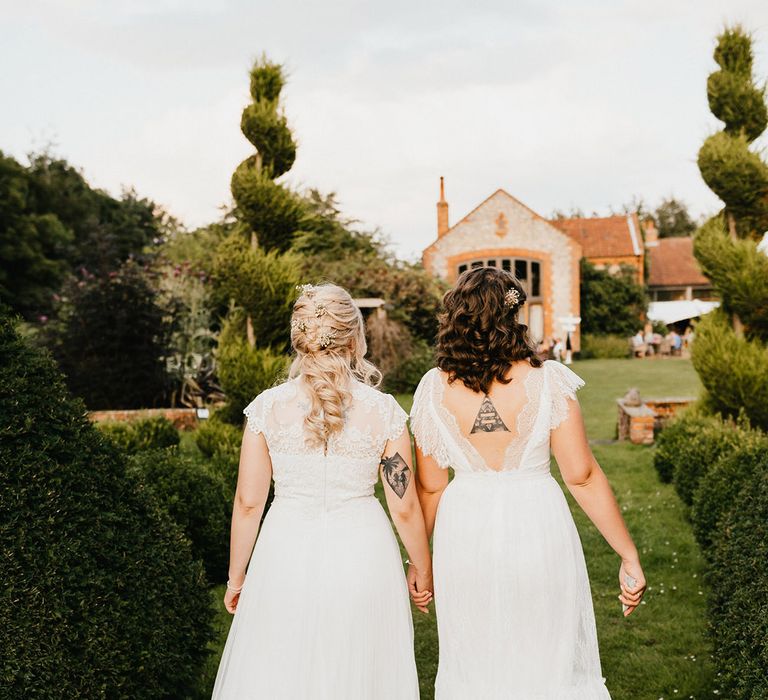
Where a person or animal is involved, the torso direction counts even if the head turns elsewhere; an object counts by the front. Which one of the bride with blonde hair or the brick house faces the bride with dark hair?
the brick house

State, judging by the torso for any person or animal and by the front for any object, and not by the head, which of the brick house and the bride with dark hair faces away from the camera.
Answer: the bride with dark hair

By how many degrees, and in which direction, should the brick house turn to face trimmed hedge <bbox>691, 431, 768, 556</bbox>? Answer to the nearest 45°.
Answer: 0° — it already faces it

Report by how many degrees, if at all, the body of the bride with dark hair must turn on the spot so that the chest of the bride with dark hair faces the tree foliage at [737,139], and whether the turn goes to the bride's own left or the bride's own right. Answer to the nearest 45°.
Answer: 0° — they already face it

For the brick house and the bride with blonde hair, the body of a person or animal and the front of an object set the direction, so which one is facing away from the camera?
the bride with blonde hair

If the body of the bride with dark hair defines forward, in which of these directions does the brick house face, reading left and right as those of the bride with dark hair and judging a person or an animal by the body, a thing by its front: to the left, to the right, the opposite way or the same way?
the opposite way

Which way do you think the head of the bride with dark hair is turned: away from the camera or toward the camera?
away from the camera

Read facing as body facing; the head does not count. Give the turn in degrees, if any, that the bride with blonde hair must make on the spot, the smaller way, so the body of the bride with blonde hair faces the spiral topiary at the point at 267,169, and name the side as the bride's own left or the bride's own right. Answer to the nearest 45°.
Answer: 0° — they already face it

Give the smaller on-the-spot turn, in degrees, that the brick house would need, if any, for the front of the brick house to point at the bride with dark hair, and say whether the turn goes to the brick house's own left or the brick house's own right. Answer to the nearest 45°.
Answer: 0° — it already faces them

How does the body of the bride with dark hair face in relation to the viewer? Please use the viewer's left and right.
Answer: facing away from the viewer

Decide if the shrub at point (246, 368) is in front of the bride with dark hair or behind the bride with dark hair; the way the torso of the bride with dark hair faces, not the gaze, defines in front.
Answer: in front

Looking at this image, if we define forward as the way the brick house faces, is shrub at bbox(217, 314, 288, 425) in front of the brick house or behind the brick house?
in front

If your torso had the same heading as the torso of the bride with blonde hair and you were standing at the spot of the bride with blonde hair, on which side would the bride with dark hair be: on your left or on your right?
on your right

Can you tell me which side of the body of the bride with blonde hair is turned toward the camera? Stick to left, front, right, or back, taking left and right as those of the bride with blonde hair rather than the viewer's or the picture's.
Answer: back

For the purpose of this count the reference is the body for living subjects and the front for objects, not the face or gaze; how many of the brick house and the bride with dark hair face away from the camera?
1

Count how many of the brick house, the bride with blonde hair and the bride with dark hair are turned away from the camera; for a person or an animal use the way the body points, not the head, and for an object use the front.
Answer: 2
